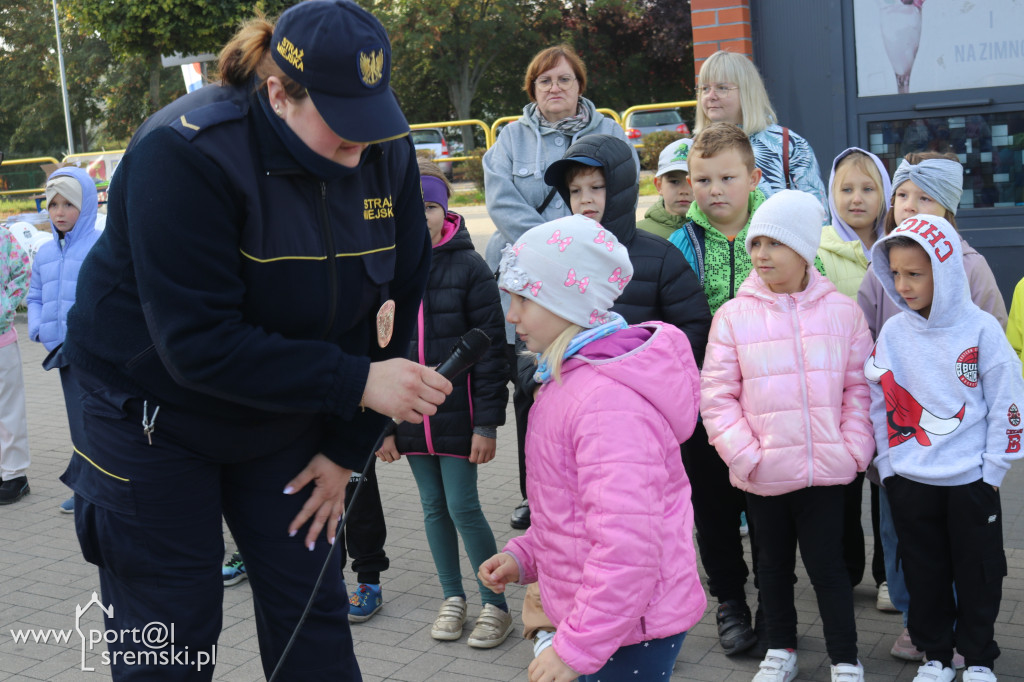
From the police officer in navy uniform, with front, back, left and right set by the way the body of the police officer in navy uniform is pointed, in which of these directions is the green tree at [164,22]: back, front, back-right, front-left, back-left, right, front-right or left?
back-left

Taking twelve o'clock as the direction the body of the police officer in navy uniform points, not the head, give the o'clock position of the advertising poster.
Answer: The advertising poster is roughly at 9 o'clock from the police officer in navy uniform.

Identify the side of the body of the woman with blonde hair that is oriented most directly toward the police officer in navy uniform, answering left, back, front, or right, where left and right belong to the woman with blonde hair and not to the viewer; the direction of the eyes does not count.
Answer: front

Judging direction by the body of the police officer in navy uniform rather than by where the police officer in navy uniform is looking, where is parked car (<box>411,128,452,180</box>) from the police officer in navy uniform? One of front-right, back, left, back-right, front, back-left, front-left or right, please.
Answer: back-left

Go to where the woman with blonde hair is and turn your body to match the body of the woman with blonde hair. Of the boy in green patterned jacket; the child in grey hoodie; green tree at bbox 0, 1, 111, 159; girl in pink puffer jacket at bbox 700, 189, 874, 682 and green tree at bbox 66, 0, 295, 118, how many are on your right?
2

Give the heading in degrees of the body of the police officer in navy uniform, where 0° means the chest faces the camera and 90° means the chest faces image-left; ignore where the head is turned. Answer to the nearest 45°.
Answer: approximately 315°

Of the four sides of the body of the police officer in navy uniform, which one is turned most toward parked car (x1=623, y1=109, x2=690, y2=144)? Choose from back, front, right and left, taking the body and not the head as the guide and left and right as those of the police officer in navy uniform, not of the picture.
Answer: left

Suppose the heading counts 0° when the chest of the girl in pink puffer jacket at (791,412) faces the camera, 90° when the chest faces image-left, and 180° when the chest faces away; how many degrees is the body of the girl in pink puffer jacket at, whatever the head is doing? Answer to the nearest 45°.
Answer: approximately 0°

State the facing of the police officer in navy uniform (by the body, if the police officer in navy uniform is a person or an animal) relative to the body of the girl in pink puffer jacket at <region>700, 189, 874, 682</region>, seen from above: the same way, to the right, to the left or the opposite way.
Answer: to the left

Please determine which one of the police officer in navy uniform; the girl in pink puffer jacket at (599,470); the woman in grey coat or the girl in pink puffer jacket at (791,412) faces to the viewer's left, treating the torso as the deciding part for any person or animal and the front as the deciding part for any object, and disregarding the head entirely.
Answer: the girl in pink puffer jacket at (599,470)

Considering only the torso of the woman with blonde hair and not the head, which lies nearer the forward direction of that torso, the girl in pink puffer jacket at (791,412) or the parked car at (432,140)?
the girl in pink puffer jacket

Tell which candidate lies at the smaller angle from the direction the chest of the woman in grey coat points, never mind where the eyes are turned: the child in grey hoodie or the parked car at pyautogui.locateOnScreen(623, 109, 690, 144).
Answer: the child in grey hoodie

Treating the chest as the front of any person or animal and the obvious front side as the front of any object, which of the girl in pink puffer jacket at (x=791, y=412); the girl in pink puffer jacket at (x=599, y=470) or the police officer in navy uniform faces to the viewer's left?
the girl in pink puffer jacket at (x=599, y=470)

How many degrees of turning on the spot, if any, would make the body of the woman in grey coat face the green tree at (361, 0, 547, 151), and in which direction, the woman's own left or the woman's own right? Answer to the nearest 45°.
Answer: approximately 180°

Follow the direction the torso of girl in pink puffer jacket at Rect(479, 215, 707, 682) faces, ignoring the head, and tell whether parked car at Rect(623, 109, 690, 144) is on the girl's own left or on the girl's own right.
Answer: on the girl's own right

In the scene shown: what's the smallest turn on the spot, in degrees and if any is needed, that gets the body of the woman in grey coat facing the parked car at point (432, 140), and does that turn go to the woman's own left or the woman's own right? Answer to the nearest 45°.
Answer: approximately 180°

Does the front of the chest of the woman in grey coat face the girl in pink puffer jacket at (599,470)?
yes

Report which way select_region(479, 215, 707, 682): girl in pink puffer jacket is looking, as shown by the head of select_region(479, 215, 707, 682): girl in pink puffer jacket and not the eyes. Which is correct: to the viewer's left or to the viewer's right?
to the viewer's left

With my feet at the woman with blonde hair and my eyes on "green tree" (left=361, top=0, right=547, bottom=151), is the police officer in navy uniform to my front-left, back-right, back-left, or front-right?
back-left

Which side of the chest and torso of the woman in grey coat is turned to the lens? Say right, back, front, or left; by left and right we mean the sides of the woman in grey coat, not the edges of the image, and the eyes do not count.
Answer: front
